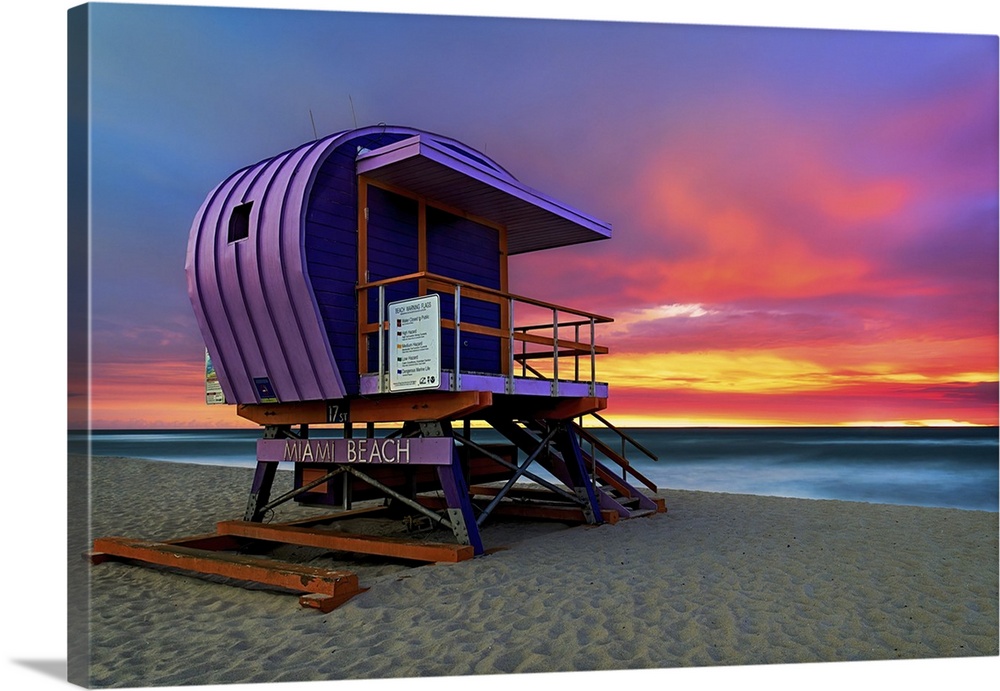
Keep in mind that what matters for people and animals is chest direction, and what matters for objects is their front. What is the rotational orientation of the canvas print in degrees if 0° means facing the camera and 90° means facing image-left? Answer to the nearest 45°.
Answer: approximately 315°
